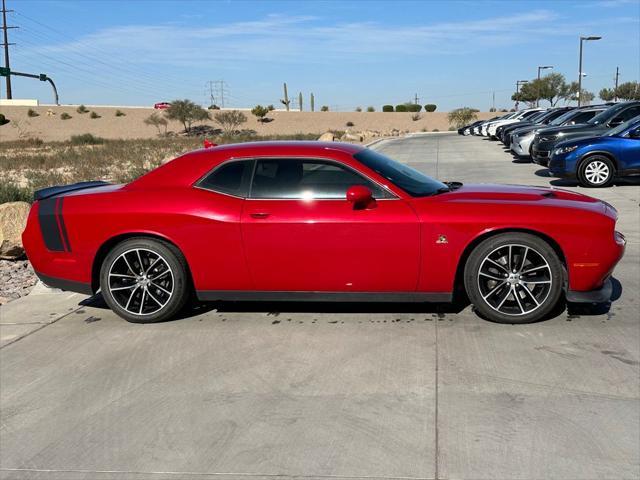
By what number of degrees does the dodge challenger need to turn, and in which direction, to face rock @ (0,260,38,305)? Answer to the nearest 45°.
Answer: approximately 135° to its left

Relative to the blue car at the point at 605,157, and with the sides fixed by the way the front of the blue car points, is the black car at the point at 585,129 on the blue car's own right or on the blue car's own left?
on the blue car's own right

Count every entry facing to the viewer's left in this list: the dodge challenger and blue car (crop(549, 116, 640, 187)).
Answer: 1

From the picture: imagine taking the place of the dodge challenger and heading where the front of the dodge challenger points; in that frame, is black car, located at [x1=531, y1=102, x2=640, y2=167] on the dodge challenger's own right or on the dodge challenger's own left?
on the dodge challenger's own left

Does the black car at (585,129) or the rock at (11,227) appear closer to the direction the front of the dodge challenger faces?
the black car

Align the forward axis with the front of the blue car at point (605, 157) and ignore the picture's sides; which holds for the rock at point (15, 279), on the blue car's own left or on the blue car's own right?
on the blue car's own left

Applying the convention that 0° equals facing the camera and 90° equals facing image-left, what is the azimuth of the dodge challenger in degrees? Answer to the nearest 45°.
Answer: approximately 270°

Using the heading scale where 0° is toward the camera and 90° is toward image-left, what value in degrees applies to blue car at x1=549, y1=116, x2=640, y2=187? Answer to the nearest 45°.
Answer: approximately 90°

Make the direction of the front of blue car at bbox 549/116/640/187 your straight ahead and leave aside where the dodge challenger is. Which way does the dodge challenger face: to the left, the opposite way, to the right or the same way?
the opposite way
